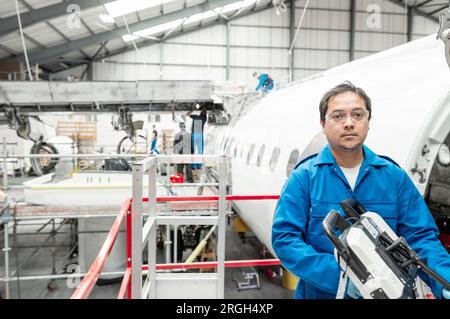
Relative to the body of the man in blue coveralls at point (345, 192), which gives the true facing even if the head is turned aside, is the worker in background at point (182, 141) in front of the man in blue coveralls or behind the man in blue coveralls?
behind

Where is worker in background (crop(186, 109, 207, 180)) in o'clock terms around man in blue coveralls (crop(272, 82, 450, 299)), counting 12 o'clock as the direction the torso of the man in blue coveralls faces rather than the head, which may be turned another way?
The worker in background is roughly at 5 o'clock from the man in blue coveralls.

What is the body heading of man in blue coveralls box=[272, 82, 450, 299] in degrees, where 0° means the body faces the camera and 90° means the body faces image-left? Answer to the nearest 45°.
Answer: approximately 0°

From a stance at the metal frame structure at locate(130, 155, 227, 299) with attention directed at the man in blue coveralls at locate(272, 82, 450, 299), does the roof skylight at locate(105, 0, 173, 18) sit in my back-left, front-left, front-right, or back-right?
back-left

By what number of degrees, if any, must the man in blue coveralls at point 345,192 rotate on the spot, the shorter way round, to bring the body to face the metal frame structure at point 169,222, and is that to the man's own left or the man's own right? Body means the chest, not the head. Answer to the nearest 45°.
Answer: approximately 135° to the man's own right

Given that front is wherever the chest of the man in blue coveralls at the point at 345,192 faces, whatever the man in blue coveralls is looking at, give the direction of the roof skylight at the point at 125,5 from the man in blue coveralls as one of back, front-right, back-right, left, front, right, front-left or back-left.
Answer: back-right
